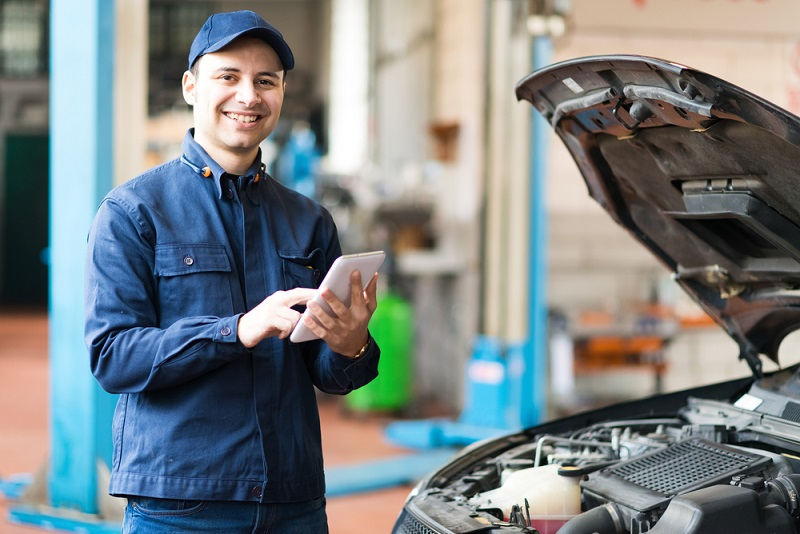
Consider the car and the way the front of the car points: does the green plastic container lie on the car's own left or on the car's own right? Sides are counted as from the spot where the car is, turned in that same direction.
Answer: on the car's own right

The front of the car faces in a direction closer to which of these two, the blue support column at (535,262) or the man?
the man

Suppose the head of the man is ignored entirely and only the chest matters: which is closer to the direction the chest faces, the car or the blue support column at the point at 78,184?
the car

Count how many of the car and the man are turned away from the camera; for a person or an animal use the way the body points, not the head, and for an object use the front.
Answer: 0

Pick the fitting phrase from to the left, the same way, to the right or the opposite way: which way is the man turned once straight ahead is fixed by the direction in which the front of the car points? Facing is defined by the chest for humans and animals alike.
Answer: to the left

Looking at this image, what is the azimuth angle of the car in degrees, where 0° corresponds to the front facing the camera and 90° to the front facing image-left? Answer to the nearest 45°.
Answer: approximately 45°

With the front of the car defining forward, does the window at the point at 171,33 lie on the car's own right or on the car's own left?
on the car's own right

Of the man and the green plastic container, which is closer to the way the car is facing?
the man

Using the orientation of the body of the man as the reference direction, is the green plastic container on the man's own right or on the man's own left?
on the man's own left

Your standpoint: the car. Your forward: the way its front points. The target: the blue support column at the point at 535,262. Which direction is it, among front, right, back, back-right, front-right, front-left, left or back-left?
back-right

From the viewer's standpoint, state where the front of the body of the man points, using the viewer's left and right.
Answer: facing the viewer and to the right of the viewer

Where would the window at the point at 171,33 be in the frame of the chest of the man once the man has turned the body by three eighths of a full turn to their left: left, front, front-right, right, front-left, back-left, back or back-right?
front
